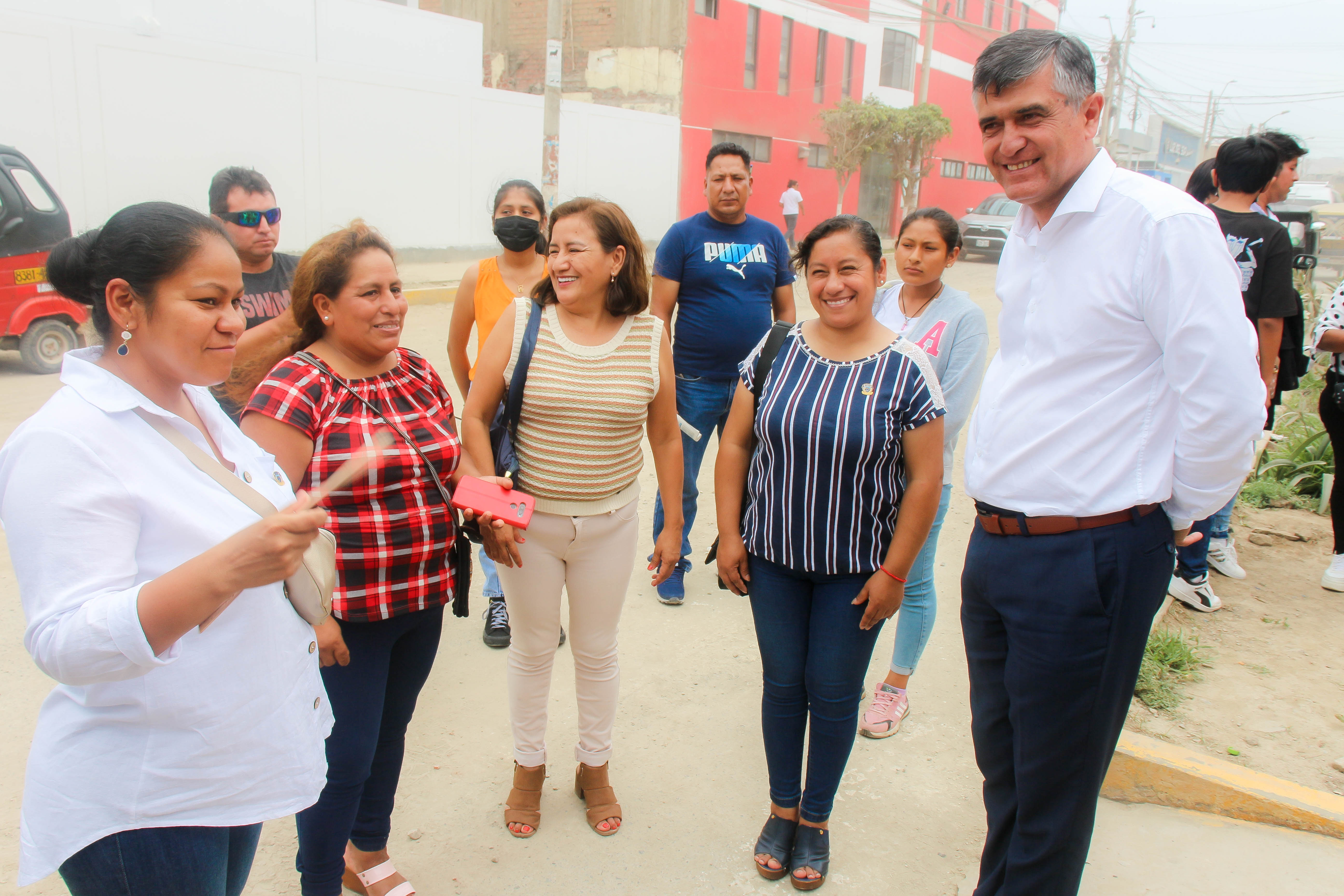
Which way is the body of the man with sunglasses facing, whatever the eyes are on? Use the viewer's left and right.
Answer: facing the viewer and to the right of the viewer

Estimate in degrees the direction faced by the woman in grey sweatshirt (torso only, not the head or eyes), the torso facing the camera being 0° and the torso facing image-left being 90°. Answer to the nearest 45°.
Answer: approximately 45°

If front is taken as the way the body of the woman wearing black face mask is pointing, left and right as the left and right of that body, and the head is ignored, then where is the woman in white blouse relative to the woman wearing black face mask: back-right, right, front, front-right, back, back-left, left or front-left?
front

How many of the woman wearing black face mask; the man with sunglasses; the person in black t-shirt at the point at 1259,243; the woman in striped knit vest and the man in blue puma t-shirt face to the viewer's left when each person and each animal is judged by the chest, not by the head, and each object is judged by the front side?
0

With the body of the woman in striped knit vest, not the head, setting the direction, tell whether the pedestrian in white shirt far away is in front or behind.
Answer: behind

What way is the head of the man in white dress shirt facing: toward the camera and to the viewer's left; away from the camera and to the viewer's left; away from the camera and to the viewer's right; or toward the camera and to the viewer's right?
toward the camera and to the viewer's left

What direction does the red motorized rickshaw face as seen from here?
to the viewer's left

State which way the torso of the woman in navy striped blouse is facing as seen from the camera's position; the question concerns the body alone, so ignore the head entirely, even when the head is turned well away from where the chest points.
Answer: toward the camera

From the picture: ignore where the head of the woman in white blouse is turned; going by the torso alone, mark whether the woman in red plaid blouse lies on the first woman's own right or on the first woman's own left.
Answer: on the first woman's own left

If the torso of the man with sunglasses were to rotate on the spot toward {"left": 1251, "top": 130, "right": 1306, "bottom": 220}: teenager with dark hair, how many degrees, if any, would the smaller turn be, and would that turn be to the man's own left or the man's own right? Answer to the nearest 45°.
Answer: approximately 45° to the man's own left

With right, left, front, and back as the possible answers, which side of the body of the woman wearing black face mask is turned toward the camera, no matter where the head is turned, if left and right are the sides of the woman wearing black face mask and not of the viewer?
front

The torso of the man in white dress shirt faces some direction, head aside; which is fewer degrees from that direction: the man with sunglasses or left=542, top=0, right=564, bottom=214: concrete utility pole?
the man with sunglasses

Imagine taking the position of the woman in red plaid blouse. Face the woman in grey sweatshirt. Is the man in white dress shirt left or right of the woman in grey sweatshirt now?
right

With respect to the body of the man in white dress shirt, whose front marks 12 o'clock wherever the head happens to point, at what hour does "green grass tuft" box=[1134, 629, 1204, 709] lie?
The green grass tuft is roughly at 5 o'clock from the man in white dress shirt.
